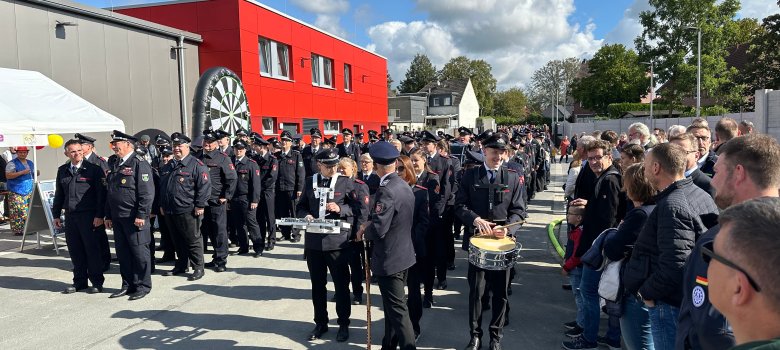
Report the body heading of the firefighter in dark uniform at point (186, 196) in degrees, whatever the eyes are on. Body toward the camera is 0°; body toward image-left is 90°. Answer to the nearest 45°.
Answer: approximately 45°

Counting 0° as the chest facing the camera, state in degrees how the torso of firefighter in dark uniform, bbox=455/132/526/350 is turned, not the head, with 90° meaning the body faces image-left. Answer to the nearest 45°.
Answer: approximately 0°

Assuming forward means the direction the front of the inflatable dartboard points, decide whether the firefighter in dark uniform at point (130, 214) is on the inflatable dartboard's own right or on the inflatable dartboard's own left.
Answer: on the inflatable dartboard's own right

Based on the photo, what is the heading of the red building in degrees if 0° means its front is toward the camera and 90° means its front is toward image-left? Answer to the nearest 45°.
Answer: approximately 315°

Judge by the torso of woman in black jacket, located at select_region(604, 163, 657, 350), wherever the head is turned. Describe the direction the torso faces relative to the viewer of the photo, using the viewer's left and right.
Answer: facing to the left of the viewer

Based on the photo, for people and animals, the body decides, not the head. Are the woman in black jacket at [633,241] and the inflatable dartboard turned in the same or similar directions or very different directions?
very different directions
